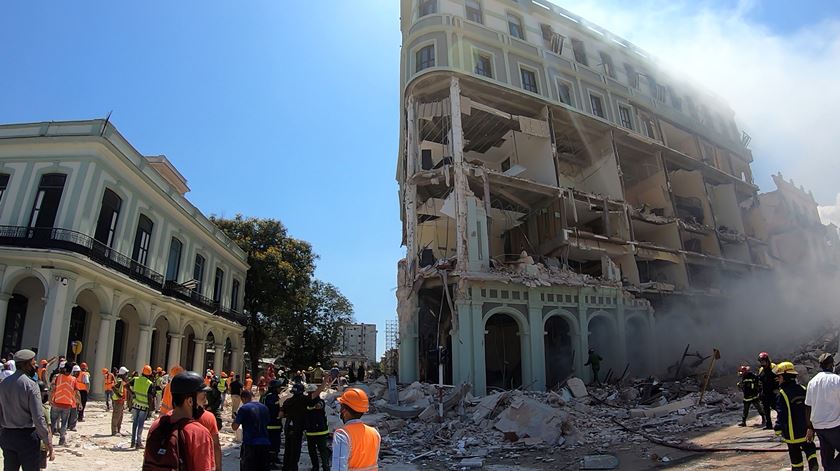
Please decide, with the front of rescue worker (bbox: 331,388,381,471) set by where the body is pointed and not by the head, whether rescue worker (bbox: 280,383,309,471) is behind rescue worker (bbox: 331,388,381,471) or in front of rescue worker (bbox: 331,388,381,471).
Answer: in front

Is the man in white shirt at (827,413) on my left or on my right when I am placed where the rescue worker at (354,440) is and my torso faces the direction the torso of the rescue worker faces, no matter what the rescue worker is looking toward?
on my right

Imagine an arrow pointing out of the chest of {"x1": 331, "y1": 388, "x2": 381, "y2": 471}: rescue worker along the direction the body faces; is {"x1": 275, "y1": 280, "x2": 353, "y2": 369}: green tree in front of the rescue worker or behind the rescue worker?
in front

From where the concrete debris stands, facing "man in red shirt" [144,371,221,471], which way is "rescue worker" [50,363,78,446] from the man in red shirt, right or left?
right

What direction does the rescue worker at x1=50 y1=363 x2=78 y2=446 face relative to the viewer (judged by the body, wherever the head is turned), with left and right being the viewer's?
facing away from the viewer

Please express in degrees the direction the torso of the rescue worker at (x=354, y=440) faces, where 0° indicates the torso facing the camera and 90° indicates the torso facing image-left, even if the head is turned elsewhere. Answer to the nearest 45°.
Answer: approximately 135°
